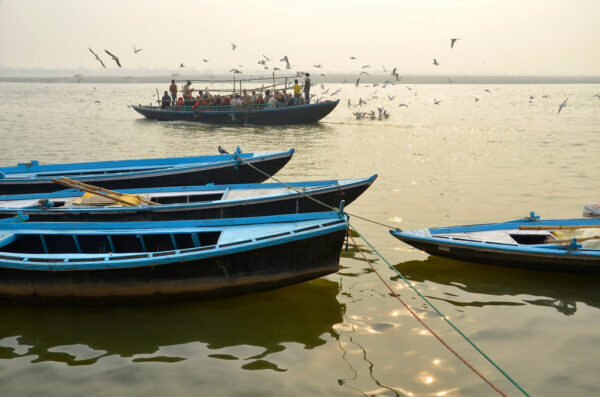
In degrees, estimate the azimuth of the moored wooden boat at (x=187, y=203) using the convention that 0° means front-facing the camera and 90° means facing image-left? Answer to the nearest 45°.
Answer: approximately 270°

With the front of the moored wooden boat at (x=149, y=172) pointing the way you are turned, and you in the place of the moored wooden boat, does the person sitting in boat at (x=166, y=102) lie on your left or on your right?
on your left

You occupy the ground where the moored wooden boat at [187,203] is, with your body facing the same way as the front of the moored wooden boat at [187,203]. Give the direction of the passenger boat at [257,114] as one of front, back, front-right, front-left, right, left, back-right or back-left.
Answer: left

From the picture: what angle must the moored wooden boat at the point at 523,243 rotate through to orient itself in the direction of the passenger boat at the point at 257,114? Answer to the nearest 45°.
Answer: approximately 45° to its right

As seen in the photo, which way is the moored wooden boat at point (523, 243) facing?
to the viewer's left

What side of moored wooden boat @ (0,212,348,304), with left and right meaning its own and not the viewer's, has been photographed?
right

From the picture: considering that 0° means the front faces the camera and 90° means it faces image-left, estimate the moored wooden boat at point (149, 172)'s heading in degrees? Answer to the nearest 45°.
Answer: approximately 270°

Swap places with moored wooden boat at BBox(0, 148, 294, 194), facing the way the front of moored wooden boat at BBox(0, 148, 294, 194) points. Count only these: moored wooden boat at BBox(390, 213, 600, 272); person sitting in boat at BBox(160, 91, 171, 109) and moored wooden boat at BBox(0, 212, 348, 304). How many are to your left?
1

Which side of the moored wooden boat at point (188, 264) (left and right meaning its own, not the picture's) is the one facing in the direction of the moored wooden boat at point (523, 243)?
front

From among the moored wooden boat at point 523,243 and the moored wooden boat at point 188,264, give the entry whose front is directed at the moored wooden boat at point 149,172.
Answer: the moored wooden boat at point 523,243

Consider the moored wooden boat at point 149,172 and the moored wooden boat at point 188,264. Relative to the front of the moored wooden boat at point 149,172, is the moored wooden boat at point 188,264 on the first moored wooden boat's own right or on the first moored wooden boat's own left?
on the first moored wooden boat's own right
